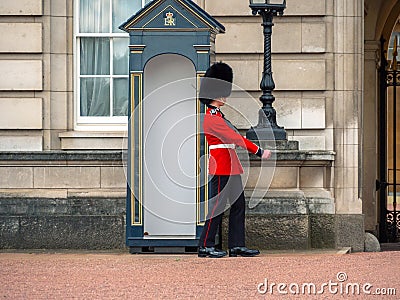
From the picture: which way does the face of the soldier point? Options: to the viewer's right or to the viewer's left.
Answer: to the viewer's right

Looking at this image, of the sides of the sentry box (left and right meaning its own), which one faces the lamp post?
left

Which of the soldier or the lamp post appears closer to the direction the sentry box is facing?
the soldier

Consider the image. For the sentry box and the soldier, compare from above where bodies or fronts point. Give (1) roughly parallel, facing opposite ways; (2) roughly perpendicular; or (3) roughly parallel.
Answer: roughly perpendicular

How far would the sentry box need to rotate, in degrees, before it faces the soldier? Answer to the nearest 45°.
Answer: approximately 45° to its left

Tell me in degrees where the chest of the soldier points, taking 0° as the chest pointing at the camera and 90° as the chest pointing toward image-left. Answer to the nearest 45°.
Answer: approximately 270°

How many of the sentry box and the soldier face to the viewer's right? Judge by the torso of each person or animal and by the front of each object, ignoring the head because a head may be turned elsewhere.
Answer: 1
